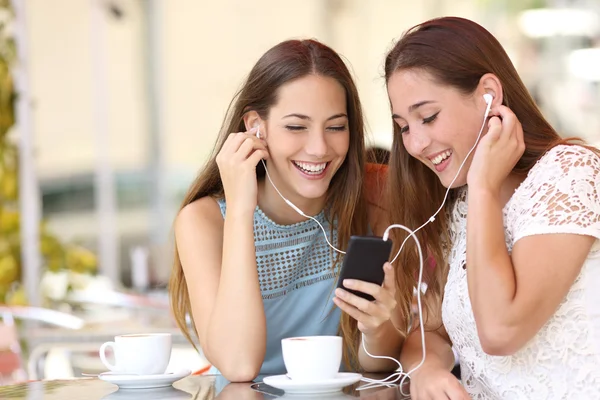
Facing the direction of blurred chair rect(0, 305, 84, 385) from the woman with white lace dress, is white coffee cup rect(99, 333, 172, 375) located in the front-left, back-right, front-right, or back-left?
front-left

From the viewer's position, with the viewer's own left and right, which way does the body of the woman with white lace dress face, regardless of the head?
facing the viewer and to the left of the viewer

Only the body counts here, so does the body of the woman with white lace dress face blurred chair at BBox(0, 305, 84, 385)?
no

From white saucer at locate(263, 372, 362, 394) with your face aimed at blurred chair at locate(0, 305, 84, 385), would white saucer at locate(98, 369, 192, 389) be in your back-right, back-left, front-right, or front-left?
front-left

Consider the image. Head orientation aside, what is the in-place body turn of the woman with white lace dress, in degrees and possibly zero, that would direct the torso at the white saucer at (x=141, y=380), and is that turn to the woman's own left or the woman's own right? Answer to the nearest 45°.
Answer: approximately 45° to the woman's own right

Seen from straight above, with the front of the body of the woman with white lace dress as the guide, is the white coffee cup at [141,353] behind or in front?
in front

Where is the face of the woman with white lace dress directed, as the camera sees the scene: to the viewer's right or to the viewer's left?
to the viewer's left
